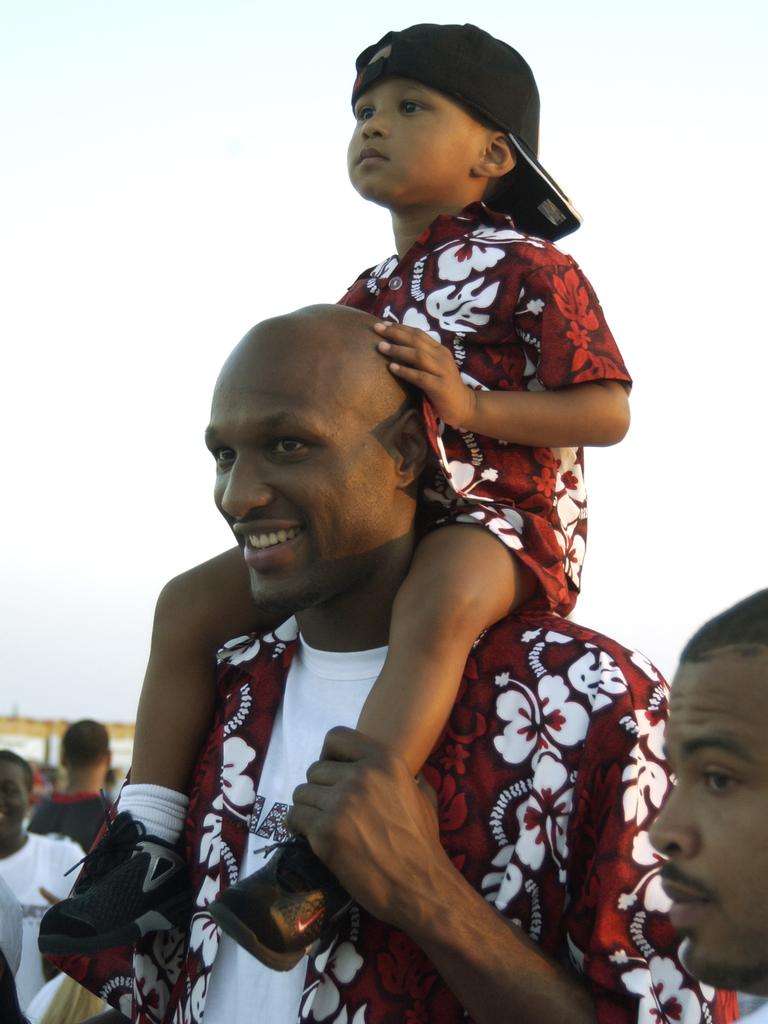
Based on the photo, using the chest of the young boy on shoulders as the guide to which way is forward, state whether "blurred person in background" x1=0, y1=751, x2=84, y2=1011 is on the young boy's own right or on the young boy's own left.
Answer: on the young boy's own right

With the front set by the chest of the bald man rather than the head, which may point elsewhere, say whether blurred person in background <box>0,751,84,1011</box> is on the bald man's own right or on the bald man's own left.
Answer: on the bald man's own right

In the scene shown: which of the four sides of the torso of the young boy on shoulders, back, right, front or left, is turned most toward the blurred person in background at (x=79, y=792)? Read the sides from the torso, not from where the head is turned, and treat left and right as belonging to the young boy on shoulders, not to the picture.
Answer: right

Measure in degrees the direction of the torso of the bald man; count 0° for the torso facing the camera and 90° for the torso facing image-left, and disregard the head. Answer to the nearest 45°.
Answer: approximately 45°

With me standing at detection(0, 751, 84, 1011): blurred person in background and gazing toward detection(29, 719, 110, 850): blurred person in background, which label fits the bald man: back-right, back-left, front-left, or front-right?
back-right
